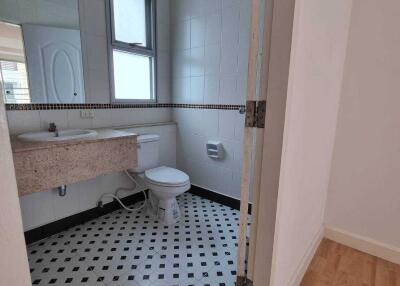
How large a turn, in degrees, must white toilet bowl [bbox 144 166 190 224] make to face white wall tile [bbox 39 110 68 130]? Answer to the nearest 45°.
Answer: approximately 135° to its right

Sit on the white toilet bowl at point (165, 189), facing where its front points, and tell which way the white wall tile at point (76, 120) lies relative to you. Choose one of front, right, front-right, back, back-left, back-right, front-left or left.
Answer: back-right

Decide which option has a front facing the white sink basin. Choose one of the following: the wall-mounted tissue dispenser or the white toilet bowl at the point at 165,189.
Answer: the wall-mounted tissue dispenser

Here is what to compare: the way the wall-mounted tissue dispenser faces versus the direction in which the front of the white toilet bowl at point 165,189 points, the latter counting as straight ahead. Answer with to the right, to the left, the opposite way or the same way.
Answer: to the right

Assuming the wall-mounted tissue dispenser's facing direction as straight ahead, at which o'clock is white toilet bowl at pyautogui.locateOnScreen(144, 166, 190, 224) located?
The white toilet bowl is roughly at 12 o'clock from the wall-mounted tissue dispenser.

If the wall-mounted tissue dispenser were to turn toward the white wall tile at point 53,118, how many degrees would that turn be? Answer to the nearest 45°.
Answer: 0° — it already faces it

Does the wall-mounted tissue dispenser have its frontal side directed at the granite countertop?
yes

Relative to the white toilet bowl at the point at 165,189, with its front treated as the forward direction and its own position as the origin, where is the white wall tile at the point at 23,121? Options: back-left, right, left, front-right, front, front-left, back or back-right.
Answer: back-right

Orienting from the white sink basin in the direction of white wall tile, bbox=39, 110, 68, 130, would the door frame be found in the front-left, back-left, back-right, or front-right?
back-right
